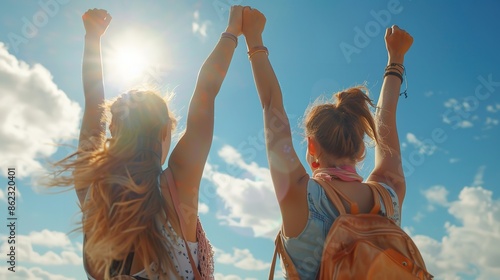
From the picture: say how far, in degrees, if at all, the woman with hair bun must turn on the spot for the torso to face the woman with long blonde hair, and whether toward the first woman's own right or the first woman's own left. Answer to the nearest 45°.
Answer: approximately 45° to the first woman's own left

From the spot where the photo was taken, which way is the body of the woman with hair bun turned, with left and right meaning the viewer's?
facing away from the viewer and to the left of the viewer
